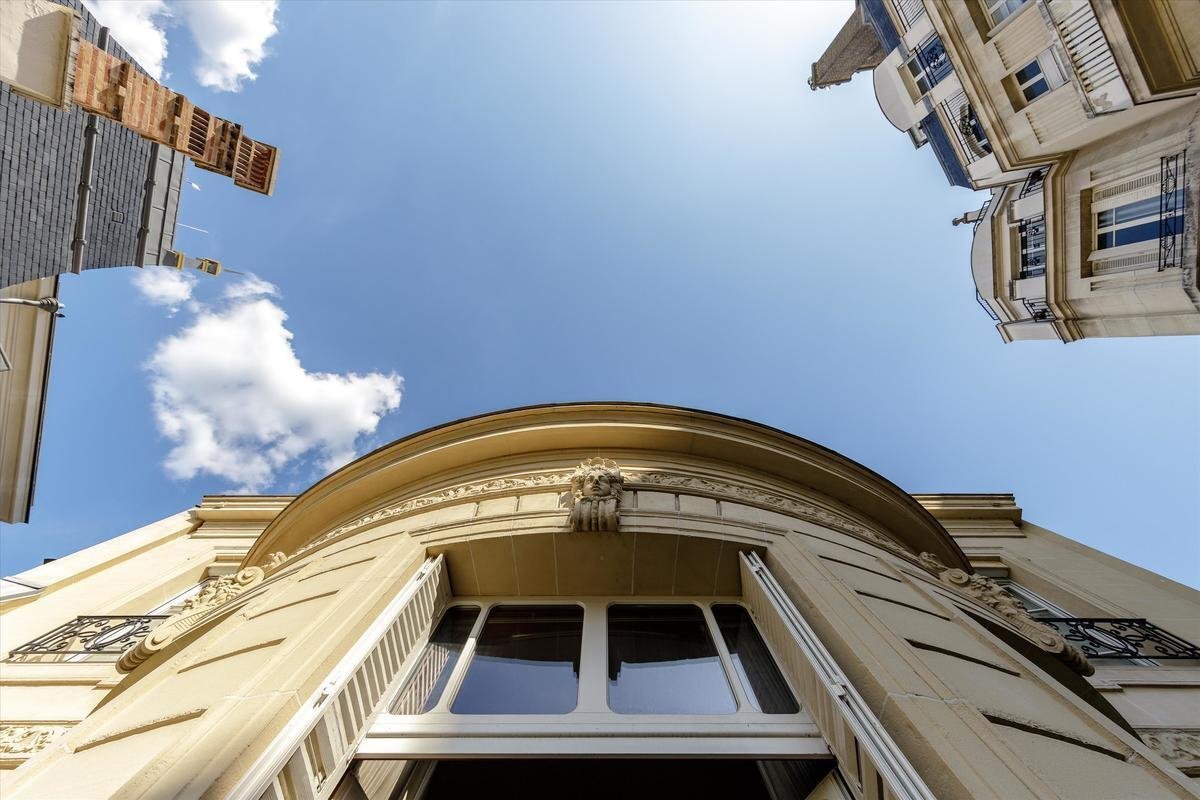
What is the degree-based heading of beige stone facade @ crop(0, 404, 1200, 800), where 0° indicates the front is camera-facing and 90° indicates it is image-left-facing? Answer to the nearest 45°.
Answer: approximately 0°
